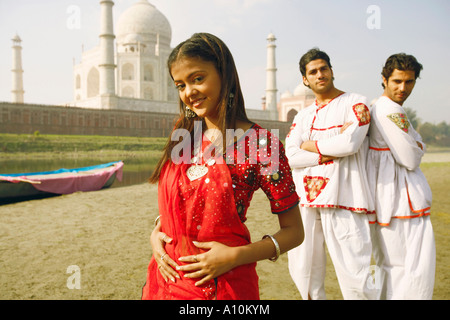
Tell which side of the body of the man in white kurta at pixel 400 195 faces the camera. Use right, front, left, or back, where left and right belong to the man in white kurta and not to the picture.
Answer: right

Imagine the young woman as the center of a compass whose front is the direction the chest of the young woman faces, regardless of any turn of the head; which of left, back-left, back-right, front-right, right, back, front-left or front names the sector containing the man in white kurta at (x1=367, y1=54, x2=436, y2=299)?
back

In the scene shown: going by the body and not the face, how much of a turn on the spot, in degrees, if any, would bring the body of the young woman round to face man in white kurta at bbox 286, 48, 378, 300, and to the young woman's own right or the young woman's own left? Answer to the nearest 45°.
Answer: approximately 180°
